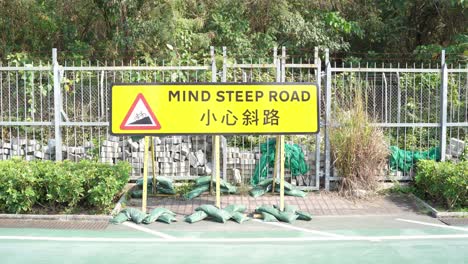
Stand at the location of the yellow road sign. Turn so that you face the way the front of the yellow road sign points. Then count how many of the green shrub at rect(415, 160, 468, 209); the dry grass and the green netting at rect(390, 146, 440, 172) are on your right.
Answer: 0

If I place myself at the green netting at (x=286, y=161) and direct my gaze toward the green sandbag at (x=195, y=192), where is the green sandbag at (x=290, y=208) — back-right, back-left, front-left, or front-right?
front-left

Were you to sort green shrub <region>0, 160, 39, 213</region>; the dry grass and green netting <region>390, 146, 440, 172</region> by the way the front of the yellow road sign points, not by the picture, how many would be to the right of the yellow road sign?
1

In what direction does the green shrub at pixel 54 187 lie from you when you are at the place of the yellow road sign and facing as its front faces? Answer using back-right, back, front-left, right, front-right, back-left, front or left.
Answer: right

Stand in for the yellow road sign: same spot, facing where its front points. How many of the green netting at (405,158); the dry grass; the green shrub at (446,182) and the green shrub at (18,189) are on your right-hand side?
1

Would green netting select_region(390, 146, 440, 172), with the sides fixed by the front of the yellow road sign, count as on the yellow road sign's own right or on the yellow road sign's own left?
on the yellow road sign's own left

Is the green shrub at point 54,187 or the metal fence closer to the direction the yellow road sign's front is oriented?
the green shrub

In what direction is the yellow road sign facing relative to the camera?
toward the camera

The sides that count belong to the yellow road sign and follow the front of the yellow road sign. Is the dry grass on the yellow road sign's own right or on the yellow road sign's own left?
on the yellow road sign's own left

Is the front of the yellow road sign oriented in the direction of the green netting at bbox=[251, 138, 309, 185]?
no
